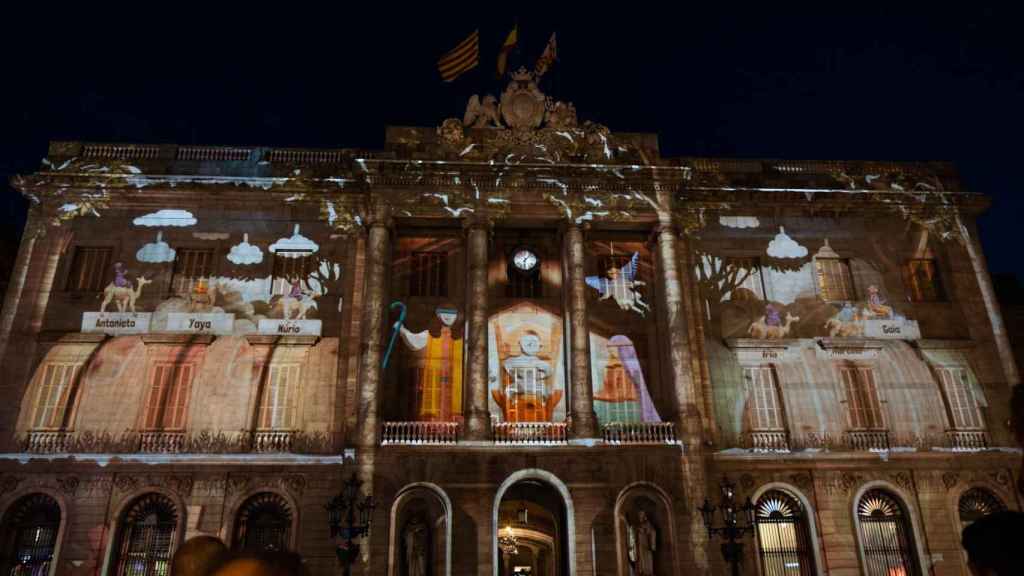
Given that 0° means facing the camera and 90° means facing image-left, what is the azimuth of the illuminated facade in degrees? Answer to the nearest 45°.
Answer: approximately 0°

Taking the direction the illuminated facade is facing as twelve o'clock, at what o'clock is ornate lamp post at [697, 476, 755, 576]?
The ornate lamp post is roughly at 10 o'clock from the illuminated facade.
